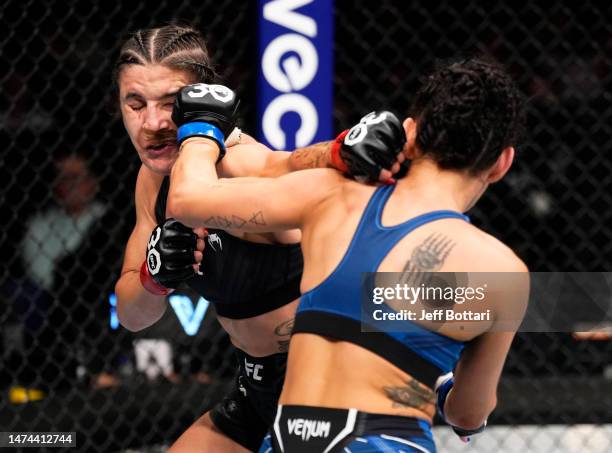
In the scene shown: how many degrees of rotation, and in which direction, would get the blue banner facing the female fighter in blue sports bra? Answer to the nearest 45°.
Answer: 0° — it already faces them

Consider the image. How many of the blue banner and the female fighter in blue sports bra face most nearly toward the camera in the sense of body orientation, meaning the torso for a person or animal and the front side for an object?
1

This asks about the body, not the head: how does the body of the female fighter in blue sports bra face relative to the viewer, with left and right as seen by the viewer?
facing away from the viewer and to the left of the viewer

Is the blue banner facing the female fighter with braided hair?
yes

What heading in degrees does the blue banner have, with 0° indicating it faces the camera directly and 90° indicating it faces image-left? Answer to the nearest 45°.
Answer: approximately 0°
